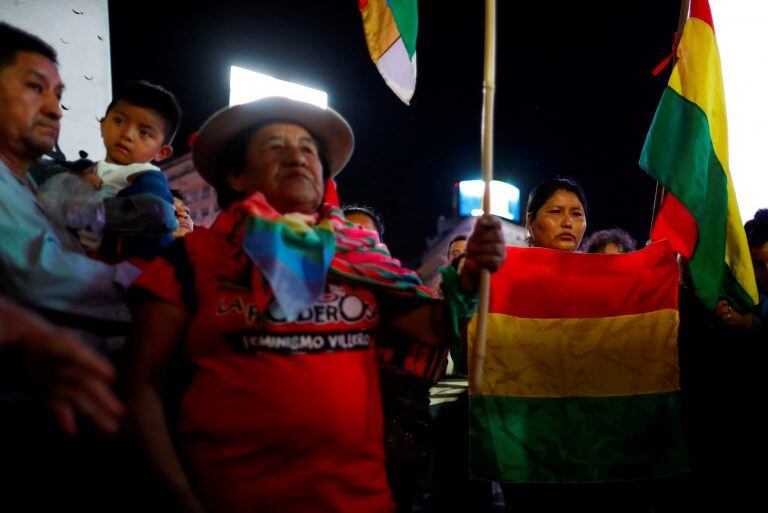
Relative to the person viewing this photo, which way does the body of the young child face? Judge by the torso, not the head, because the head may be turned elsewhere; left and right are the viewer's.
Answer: facing the viewer and to the left of the viewer

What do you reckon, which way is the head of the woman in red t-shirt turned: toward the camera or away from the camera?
toward the camera

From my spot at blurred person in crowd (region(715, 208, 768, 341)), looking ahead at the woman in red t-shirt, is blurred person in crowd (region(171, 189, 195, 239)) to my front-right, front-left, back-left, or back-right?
front-right

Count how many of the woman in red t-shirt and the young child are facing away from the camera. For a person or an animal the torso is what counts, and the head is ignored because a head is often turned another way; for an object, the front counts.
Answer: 0

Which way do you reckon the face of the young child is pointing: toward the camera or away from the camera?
toward the camera

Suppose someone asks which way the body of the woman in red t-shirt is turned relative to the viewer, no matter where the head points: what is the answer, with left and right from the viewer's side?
facing the viewer and to the right of the viewer

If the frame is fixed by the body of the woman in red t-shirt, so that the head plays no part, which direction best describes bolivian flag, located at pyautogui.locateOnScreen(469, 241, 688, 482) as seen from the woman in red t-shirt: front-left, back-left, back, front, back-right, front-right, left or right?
left

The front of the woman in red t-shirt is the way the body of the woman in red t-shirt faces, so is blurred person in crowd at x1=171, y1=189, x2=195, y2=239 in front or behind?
behind
